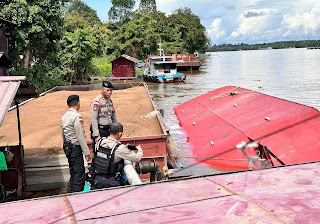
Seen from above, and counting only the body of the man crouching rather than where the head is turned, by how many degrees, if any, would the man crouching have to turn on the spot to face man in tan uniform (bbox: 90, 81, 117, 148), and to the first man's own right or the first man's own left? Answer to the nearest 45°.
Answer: approximately 45° to the first man's own left

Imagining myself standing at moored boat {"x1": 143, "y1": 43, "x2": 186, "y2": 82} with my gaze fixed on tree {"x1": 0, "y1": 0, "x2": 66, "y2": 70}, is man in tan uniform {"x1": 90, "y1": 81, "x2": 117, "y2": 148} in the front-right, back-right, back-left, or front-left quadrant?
front-left

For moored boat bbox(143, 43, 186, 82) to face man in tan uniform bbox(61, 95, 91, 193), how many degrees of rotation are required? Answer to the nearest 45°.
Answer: approximately 45° to its right

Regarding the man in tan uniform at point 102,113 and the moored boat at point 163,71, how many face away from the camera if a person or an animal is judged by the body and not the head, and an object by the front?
0

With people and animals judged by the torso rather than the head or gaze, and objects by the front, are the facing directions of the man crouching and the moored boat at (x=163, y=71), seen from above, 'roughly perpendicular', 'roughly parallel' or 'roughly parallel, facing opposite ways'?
roughly perpendicular

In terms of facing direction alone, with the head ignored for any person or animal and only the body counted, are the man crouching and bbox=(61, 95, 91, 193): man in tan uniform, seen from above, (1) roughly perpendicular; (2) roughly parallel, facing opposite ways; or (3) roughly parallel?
roughly parallel

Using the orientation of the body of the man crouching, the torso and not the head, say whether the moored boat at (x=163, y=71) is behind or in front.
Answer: in front

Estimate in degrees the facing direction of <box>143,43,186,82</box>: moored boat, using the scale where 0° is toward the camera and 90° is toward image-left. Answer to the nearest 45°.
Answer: approximately 315°

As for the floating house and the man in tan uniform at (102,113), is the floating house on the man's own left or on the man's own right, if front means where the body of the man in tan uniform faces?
on the man's own left

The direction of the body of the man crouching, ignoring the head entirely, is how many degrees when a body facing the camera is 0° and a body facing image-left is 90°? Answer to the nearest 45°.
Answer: approximately 225°

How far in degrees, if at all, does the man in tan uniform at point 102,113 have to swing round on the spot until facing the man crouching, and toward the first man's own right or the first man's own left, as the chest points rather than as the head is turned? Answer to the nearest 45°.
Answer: approximately 45° to the first man's own right

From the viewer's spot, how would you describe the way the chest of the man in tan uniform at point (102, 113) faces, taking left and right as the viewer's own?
facing the viewer and to the right of the viewer

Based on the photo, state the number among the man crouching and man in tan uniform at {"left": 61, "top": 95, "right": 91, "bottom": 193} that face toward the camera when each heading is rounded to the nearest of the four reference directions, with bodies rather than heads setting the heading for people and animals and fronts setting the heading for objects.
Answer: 0

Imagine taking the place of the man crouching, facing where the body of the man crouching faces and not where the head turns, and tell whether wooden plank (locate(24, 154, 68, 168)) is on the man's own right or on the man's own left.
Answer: on the man's own left

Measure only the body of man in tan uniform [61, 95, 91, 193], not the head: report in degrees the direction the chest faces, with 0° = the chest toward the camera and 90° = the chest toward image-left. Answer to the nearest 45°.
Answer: approximately 225°
